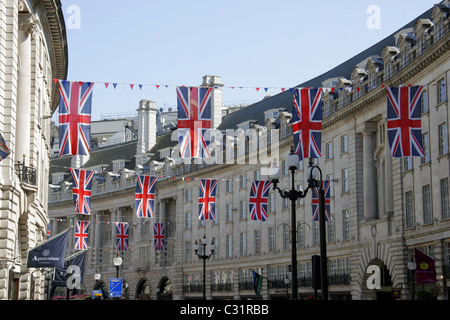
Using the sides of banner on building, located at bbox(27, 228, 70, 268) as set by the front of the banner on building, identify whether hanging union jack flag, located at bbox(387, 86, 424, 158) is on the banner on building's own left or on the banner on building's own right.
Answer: on the banner on building's own left

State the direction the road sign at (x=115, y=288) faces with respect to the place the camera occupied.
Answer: facing the viewer

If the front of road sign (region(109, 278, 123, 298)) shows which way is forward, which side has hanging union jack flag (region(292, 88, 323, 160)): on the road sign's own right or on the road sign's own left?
on the road sign's own left

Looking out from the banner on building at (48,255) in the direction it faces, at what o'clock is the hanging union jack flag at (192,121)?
The hanging union jack flag is roughly at 9 o'clock from the banner on building.

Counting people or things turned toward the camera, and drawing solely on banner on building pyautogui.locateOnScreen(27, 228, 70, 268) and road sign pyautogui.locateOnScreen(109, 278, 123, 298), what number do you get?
2

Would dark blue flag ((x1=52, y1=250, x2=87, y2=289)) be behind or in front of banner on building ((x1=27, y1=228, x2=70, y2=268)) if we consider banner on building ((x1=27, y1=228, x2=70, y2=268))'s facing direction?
behind

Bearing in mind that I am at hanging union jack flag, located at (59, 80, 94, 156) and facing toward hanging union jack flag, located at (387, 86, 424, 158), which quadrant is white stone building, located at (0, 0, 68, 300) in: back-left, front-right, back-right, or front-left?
back-left

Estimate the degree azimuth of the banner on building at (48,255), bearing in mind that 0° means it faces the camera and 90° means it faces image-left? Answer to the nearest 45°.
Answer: approximately 0°

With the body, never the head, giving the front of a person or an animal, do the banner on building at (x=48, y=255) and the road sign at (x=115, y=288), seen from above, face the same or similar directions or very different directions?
same or similar directions

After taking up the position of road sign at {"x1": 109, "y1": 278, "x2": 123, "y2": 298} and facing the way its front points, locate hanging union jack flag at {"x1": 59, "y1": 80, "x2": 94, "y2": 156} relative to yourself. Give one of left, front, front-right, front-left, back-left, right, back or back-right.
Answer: front

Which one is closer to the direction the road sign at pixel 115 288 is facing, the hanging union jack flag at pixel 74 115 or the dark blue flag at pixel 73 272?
the hanging union jack flag

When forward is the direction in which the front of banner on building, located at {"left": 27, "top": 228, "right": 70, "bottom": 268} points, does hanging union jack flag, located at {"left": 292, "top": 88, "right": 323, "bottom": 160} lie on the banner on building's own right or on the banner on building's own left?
on the banner on building's own left

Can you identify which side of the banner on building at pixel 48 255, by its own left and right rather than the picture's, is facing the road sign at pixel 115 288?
back

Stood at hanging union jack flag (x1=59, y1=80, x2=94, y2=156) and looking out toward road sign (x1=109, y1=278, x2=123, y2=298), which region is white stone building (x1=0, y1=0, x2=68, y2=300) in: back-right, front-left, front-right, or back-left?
front-left
